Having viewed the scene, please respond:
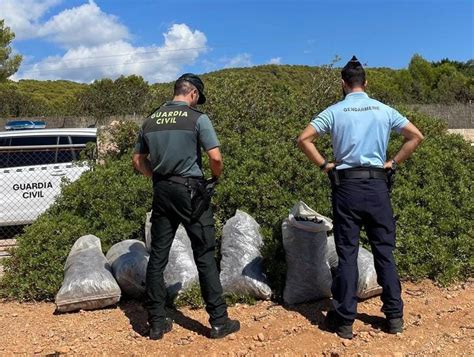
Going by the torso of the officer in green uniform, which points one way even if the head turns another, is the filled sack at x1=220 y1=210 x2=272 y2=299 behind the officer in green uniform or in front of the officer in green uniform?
in front

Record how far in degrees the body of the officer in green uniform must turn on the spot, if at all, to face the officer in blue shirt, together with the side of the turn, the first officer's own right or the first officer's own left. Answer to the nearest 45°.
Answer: approximately 45° to the first officer's own right

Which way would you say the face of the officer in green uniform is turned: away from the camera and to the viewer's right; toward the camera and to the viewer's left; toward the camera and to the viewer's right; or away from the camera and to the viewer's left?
away from the camera and to the viewer's right

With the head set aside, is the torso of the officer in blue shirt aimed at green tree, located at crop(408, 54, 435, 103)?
yes

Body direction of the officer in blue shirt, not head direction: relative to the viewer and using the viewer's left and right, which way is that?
facing away from the viewer

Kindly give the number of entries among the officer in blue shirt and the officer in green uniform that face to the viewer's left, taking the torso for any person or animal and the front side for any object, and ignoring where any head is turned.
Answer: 0

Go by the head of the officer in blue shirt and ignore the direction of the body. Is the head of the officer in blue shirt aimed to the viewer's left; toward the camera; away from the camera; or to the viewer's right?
away from the camera

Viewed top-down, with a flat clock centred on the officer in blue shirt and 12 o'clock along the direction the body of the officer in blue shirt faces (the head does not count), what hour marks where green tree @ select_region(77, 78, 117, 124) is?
The green tree is roughly at 11 o'clock from the officer in blue shirt.

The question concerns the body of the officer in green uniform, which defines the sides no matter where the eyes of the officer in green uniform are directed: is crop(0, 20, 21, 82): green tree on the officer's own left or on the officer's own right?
on the officer's own left

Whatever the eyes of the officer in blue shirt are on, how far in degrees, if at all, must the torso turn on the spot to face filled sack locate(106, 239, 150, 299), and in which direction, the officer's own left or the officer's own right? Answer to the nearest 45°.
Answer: approximately 90° to the officer's own left

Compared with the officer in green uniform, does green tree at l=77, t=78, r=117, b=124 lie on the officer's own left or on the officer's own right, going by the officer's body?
on the officer's own left

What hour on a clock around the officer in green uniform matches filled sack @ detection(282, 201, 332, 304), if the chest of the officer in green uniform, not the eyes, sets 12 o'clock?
The filled sack is roughly at 1 o'clock from the officer in green uniform.

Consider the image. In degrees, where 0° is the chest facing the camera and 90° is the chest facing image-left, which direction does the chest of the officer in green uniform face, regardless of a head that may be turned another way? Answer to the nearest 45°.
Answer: approximately 225°

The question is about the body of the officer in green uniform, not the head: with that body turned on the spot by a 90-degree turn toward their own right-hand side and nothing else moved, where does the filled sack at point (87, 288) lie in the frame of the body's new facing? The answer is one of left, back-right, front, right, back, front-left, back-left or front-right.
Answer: back
